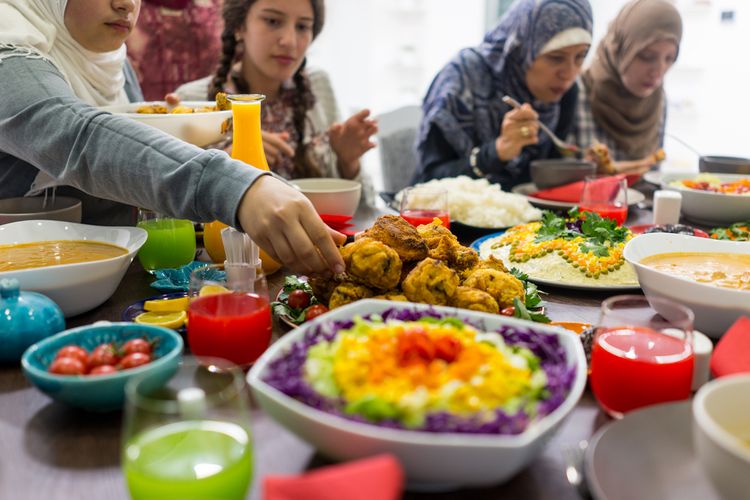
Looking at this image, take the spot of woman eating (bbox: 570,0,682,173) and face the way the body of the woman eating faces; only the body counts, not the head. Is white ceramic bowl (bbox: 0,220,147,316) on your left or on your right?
on your right

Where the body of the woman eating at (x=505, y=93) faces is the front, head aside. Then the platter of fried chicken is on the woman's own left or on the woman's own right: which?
on the woman's own right

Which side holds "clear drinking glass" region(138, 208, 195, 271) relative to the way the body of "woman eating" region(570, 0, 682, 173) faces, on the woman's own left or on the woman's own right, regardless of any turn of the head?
on the woman's own right

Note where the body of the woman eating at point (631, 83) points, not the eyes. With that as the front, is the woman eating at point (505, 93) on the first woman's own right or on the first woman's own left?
on the first woman's own right

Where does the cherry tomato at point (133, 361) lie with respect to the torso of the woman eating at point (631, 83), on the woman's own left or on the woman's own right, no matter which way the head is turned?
on the woman's own right

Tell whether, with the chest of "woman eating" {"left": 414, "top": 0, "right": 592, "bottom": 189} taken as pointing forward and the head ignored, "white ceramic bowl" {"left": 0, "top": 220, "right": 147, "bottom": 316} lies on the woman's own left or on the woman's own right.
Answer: on the woman's own right
